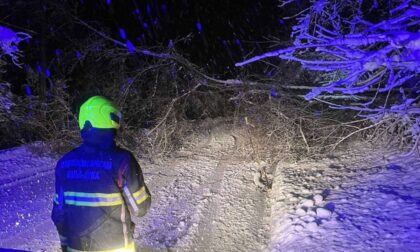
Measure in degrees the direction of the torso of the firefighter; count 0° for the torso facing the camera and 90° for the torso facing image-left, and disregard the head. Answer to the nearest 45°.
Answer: approximately 225°

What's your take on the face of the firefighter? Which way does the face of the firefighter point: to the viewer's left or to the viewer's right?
to the viewer's right
